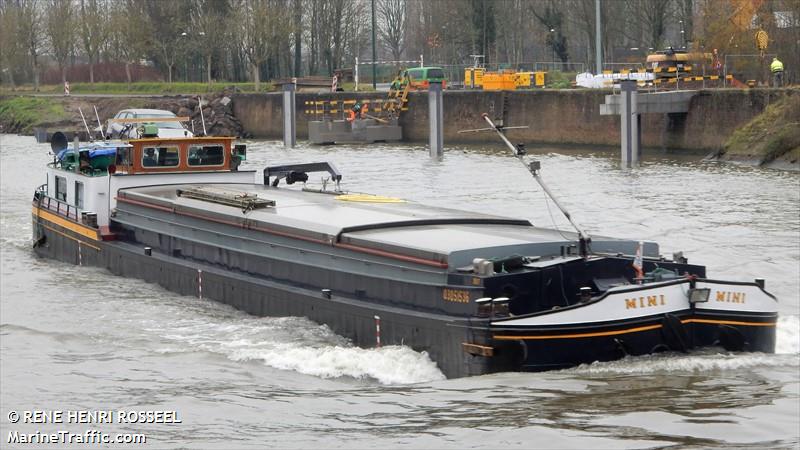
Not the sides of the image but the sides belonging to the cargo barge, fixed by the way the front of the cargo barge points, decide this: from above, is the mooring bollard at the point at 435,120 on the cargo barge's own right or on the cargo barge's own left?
on the cargo barge's own left

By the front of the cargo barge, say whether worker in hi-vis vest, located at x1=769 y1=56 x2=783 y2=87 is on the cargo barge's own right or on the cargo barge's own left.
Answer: on the cargo barge's own left

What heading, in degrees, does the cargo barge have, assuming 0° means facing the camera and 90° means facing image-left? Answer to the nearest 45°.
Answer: approximately 315°

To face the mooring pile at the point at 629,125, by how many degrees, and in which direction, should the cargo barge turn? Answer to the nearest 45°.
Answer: approximately 135° to its left

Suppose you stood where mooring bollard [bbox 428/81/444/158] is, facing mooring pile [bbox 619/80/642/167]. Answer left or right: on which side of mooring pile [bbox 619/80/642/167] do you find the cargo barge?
right
